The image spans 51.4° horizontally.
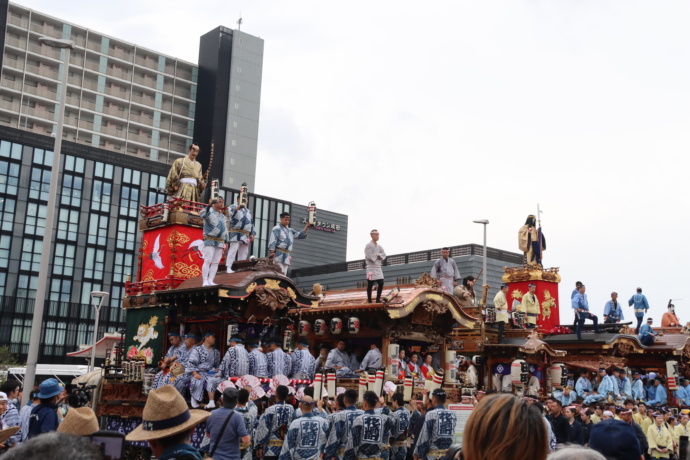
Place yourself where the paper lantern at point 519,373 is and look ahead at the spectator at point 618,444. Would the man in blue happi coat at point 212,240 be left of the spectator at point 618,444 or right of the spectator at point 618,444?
right

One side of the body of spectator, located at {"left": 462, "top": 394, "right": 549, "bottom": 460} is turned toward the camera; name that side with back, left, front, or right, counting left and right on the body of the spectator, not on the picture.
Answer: back

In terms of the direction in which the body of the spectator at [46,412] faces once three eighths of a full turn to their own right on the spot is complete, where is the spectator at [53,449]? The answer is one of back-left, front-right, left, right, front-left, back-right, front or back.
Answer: front

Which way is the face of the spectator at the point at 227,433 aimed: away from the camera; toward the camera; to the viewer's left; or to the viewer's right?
away from the camera

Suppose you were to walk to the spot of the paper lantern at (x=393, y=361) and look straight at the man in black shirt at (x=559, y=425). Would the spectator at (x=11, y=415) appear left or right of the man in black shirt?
right

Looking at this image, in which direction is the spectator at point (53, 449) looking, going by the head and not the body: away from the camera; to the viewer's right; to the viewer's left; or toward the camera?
away from the camera

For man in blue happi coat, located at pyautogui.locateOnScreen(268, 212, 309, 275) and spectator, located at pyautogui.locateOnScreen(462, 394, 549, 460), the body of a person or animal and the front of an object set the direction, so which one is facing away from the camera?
the spectator

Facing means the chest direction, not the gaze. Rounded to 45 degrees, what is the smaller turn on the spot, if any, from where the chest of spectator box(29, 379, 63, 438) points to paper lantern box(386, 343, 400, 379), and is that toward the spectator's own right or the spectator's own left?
0° — they already face it

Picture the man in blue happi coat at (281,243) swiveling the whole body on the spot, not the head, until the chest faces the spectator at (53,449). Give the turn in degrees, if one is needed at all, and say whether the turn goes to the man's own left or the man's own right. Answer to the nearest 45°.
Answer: approximately 45° to the man's own right

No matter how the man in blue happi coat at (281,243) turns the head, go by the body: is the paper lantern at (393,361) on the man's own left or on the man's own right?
on the man's own left

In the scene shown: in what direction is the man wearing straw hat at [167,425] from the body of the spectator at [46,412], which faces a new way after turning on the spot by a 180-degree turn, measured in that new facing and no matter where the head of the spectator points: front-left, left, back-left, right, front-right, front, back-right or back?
front-left
